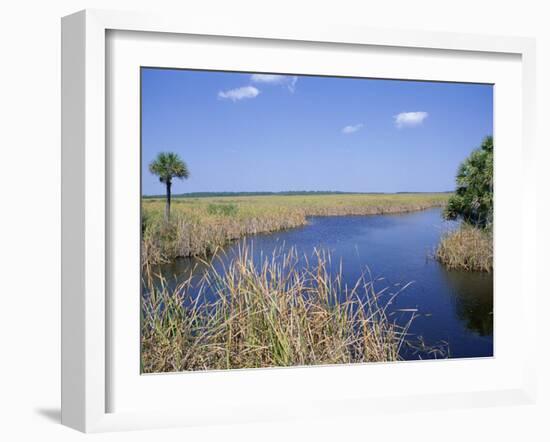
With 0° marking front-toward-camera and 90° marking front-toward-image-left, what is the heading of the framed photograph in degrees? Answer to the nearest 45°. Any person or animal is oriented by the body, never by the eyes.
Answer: approximately 315°
